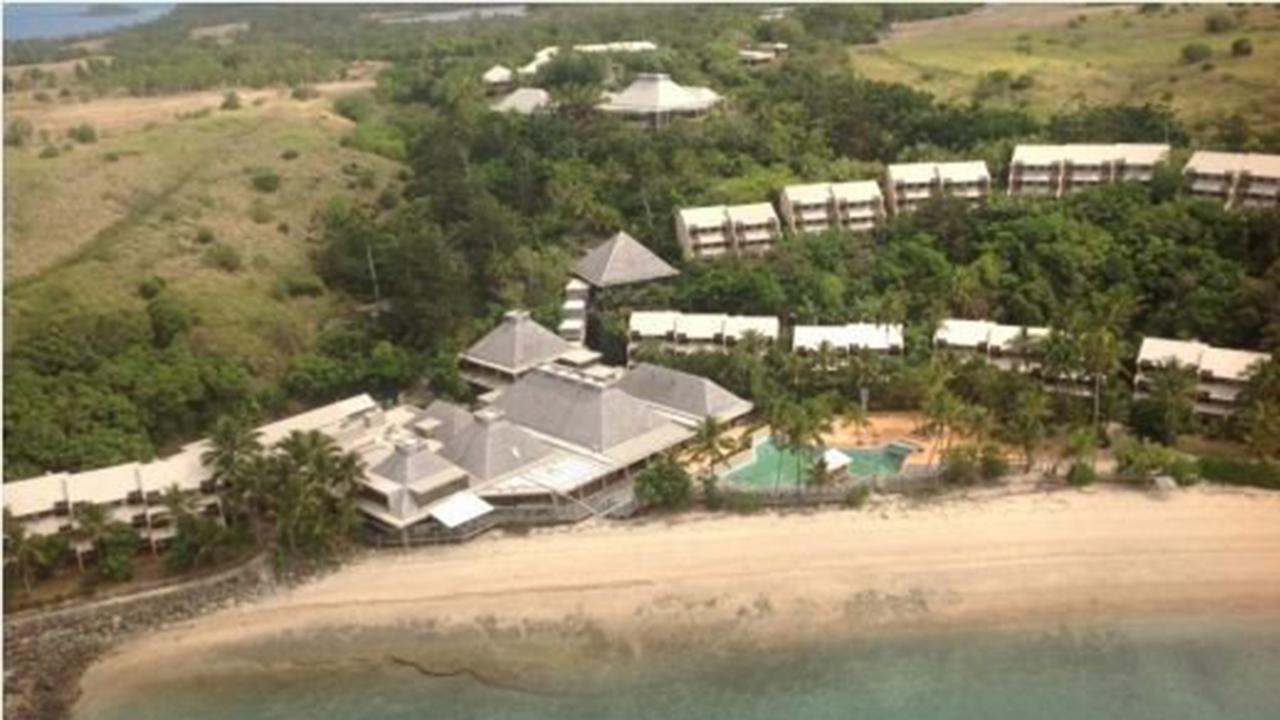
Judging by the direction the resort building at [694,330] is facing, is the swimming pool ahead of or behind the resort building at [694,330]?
ahead

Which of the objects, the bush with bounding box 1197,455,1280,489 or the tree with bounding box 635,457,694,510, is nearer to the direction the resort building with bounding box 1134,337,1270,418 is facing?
the bush

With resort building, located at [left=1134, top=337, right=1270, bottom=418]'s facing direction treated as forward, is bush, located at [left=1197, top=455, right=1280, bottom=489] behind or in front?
in front

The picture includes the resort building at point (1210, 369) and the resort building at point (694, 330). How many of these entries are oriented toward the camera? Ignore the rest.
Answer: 2

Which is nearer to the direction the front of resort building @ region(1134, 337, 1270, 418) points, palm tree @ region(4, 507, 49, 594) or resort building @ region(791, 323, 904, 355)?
the palm tree

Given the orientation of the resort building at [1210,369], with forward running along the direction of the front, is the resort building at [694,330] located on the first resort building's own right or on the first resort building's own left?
on the first resort building's own right

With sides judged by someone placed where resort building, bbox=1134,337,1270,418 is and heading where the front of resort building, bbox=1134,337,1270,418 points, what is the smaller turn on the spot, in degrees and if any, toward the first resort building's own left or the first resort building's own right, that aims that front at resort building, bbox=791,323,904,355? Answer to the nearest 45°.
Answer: approximately 90° to the first resort building's own right

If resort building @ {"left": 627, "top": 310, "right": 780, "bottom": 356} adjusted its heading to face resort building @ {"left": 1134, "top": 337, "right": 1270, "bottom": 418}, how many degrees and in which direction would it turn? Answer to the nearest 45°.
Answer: approximately 90° to its left

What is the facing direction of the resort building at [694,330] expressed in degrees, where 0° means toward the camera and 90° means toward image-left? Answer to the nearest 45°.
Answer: approximately 0°

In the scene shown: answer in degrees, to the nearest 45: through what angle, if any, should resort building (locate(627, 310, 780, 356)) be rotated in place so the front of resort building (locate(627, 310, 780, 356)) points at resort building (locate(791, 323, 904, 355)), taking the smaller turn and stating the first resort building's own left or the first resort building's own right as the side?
approximately 90° to the first resort building's own left

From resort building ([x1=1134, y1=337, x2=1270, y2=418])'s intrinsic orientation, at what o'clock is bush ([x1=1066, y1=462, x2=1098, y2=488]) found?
The bush is roughly at 1 o'clock from the resort building.

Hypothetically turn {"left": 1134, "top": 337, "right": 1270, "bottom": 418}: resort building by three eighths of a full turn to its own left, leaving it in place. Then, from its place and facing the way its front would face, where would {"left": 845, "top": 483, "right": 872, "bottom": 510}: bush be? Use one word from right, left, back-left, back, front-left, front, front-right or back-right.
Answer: back

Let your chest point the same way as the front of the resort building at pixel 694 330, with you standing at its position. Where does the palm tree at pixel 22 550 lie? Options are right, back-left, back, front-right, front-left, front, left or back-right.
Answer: front-right
